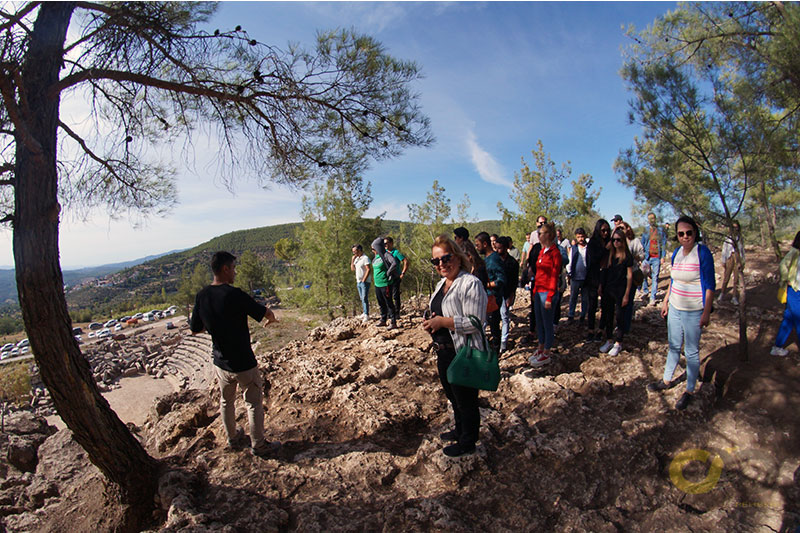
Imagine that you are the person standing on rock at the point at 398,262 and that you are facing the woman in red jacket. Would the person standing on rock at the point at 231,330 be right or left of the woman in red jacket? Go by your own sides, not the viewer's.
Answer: right

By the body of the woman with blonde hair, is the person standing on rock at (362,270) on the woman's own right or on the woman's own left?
on the woman's own right

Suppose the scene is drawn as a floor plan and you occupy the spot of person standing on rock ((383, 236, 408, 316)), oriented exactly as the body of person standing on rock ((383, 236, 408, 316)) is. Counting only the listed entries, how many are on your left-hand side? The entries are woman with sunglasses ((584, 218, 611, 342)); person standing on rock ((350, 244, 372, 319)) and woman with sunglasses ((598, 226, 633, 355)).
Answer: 2

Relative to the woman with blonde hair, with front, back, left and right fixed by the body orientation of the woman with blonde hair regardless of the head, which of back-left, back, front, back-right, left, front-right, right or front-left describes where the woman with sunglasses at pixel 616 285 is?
back

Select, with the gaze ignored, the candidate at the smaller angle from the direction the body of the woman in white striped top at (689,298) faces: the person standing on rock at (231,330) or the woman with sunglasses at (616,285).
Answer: the person standing on rock

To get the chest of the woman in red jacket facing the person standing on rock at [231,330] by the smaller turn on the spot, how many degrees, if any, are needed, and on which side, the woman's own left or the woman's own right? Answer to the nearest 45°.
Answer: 0° — they already face them

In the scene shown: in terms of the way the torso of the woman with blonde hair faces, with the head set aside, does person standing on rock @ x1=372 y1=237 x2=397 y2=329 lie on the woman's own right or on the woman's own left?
on the woman's own right

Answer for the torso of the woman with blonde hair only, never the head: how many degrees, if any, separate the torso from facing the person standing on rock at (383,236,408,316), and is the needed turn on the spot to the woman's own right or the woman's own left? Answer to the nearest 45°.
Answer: approximately 135° to the woman's own right

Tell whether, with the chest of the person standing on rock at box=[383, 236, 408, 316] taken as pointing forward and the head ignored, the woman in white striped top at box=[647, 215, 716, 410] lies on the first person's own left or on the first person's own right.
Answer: on the first person's own left

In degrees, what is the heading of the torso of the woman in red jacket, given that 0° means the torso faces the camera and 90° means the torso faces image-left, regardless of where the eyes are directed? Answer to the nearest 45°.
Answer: approximately 45°
